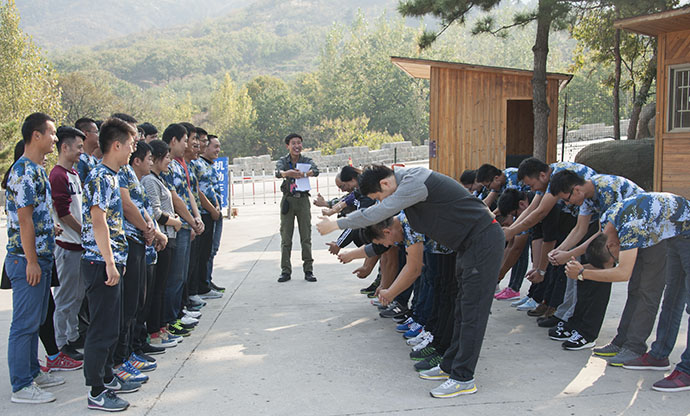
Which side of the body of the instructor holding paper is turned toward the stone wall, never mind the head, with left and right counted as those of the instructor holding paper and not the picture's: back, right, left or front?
back

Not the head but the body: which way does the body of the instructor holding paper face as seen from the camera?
toward the camera

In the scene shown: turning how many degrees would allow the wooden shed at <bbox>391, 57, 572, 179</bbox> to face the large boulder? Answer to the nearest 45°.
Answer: approximately 90° to its left

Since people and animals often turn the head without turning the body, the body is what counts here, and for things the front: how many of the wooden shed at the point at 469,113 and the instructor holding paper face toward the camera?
2

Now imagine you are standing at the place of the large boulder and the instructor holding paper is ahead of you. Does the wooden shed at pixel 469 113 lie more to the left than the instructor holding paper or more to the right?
right

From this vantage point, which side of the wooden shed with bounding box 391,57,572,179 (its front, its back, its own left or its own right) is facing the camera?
front

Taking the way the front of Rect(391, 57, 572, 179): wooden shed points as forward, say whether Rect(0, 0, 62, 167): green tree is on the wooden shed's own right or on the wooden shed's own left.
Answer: on the wooden shed's own right

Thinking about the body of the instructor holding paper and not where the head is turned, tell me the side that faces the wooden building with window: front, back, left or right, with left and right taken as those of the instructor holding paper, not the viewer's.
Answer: left

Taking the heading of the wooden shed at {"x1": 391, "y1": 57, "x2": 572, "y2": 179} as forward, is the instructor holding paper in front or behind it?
in front

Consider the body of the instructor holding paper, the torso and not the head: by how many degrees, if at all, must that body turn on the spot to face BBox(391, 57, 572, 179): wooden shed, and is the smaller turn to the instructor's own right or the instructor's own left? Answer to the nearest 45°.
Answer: approximately 135° to the instructor's own left

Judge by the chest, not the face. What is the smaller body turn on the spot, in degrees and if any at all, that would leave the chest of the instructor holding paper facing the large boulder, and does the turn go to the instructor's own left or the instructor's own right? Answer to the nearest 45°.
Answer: approximately 135° to the instructor's own left

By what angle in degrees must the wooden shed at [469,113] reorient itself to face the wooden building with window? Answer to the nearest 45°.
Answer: approximately 45° to its left

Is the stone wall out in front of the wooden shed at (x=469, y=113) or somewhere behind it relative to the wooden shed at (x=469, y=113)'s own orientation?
behind

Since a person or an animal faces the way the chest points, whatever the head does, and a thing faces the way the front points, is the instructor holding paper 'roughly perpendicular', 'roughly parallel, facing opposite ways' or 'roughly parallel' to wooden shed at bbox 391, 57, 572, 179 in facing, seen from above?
roughly parallel

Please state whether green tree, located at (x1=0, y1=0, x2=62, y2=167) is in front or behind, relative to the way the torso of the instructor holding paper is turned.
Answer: behind
